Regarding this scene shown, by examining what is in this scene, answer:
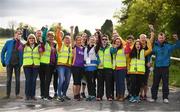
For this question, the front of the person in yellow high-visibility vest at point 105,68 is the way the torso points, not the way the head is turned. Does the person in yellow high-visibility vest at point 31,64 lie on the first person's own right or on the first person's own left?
on the first person's own right

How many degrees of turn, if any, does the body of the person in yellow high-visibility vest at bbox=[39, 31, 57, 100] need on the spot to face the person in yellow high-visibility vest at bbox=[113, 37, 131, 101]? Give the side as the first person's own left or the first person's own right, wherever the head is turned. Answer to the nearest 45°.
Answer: approximately 45° to the first person's own left

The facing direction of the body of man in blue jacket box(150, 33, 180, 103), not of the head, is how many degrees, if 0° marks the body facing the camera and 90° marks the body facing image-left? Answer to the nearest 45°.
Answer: approximately 0°

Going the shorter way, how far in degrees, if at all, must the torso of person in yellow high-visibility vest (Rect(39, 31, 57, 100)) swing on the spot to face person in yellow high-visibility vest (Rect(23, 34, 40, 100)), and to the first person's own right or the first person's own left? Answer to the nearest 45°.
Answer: approximately 135° to the first person's own right

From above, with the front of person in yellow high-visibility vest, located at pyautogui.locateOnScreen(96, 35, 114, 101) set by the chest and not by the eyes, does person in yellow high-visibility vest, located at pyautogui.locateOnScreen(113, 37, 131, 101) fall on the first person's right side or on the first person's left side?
on the first person's left side

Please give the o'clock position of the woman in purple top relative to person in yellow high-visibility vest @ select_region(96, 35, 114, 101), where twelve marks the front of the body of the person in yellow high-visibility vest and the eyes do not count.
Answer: The woman in purple top is roughly at 3 o'clock from the person in yellow high-visibility vest.

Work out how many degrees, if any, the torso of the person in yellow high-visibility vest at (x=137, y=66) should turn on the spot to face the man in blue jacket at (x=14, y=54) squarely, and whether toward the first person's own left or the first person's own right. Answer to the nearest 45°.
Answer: approximately 90° to the first person's own right

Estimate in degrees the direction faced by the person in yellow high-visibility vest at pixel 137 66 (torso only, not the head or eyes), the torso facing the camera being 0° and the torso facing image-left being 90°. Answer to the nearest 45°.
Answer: approximately 0°

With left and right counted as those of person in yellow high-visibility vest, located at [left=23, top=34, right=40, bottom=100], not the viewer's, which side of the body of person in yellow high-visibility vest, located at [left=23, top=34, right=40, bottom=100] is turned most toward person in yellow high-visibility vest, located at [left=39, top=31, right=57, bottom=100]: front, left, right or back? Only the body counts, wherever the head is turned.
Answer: left

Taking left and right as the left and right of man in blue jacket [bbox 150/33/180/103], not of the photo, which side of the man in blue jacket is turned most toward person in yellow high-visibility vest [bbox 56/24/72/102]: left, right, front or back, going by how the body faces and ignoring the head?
right

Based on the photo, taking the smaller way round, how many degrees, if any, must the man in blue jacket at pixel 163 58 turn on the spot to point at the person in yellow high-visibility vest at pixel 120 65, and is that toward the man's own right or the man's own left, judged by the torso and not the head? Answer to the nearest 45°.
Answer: approximately 90° to the man's own right
